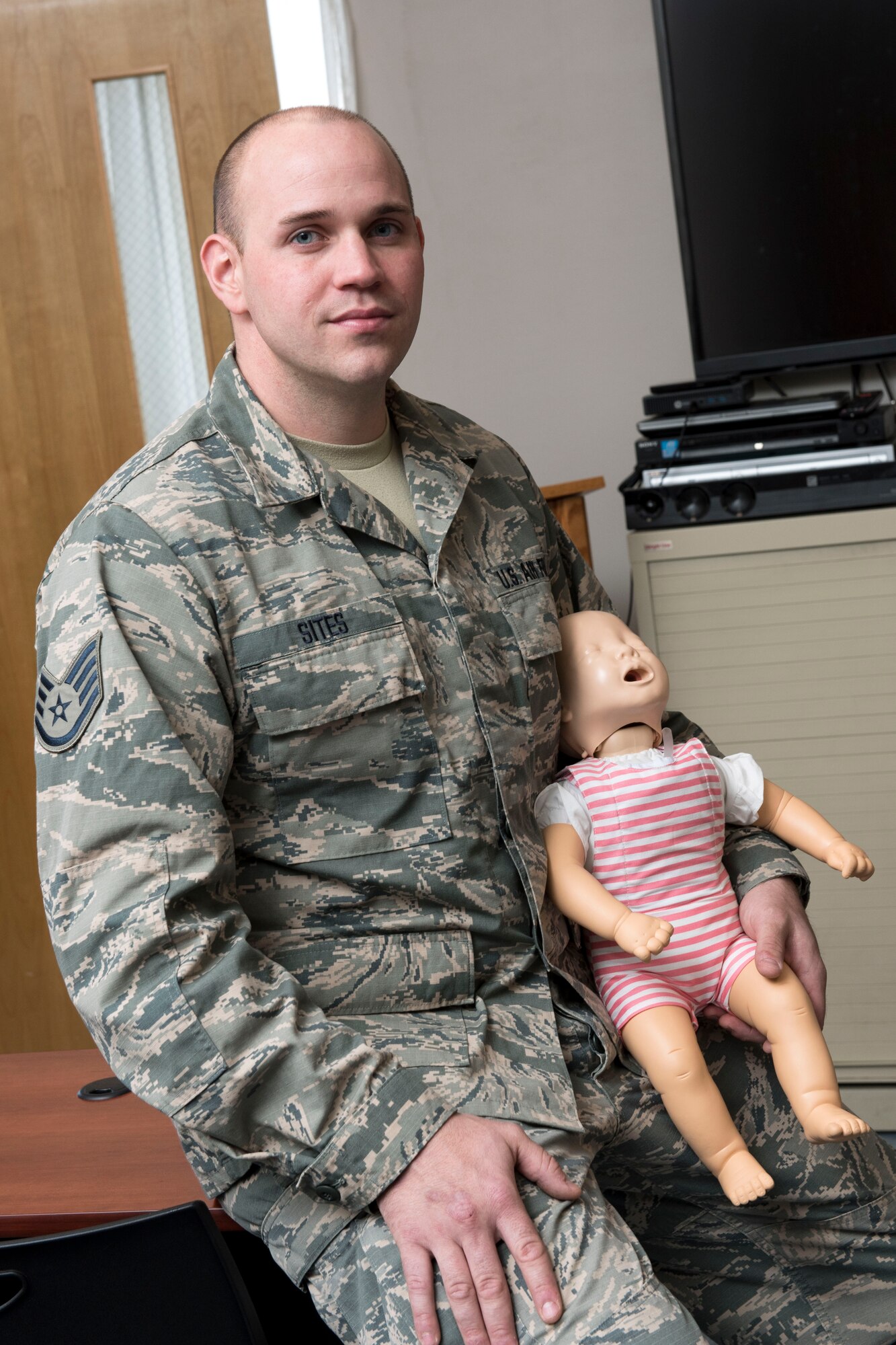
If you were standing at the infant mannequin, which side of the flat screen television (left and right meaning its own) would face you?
front

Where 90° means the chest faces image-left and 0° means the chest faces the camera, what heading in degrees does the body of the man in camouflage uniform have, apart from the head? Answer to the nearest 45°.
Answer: approximately 315°

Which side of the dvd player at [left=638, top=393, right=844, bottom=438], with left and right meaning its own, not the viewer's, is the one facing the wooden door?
right

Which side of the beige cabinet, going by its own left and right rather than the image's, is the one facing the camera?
front

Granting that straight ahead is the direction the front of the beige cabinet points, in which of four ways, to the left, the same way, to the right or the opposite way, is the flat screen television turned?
the same way

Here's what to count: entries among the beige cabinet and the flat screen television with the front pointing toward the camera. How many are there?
2

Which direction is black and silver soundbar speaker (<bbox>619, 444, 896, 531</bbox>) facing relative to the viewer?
toward the camera

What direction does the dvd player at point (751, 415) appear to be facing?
toward the camera

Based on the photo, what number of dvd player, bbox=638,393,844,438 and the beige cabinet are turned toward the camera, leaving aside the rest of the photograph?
2

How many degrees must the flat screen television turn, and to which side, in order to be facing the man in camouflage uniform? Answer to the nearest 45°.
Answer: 0° — it already faces them

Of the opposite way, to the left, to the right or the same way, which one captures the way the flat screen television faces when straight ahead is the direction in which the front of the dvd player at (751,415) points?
the same way
